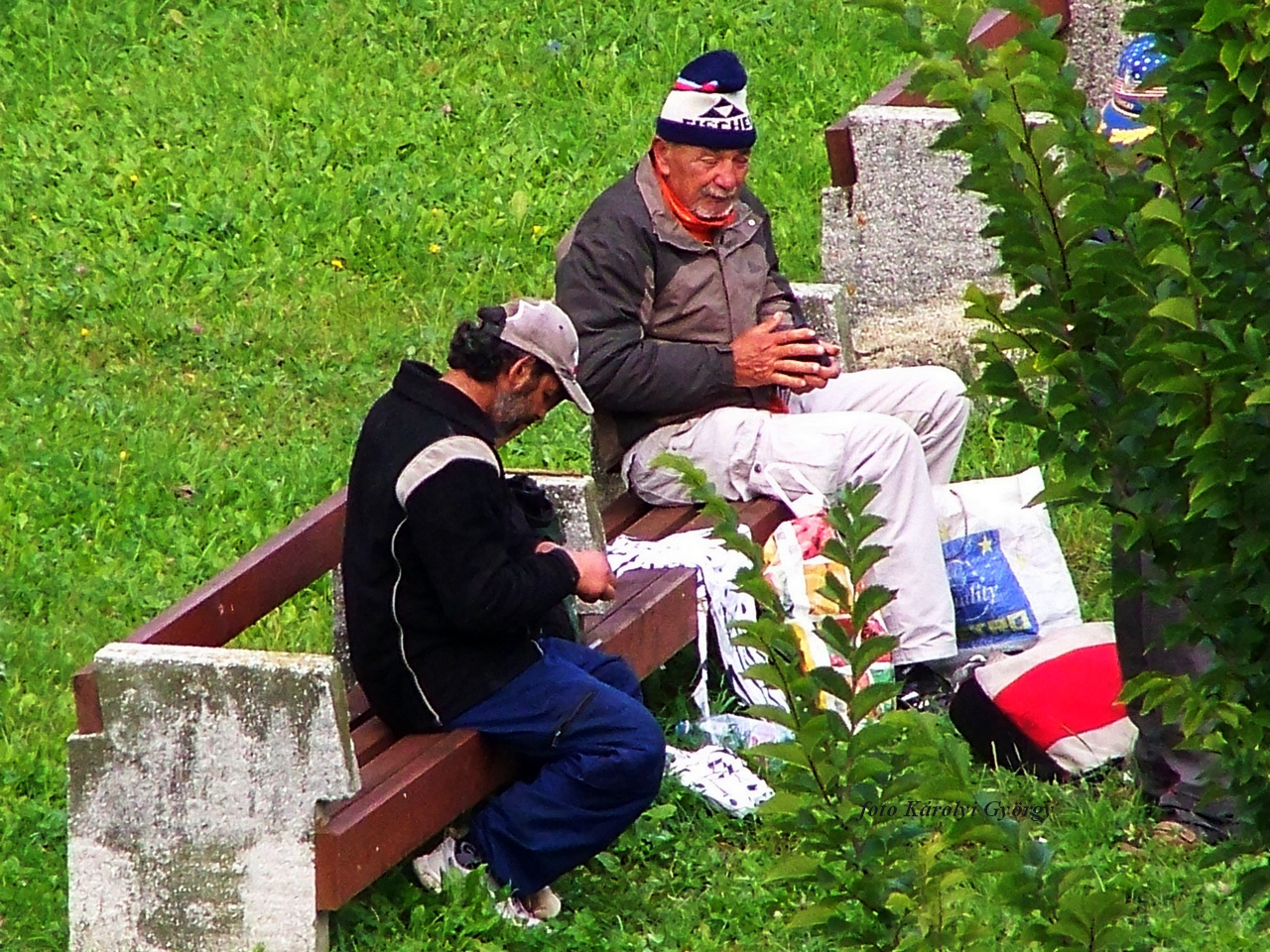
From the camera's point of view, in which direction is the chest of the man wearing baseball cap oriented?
to the viewer's right

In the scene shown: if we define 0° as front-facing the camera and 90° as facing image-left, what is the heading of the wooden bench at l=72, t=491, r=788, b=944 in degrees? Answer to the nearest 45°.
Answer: approximately 315°

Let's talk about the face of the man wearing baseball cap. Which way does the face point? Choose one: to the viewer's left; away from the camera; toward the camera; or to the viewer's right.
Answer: to the viewer's right

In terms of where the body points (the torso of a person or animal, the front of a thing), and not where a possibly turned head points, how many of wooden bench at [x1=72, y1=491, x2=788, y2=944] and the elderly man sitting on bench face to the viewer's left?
0

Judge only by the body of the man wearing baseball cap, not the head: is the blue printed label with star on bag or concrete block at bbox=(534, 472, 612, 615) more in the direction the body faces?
the blue printed label with star on bag

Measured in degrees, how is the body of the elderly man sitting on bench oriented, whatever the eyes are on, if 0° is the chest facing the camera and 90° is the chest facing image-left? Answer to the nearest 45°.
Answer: approximately 315°

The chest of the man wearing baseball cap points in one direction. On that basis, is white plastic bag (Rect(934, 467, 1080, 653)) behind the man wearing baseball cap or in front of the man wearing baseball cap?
in front

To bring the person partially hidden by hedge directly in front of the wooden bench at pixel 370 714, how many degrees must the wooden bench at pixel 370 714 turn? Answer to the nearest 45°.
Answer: approximately 45° to its left

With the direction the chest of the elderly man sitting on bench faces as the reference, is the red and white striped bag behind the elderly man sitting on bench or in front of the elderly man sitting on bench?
in front
